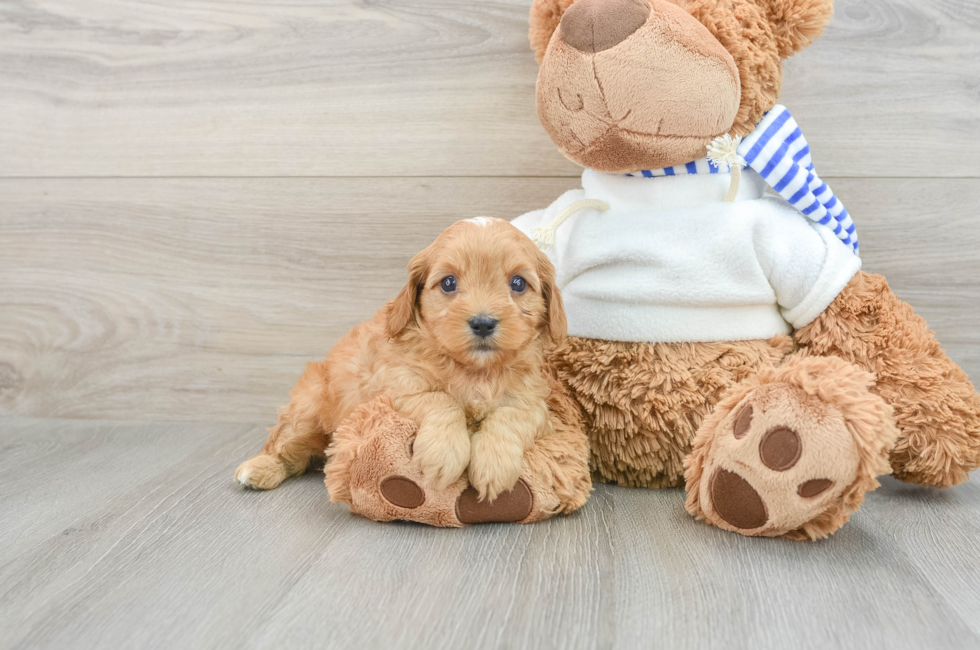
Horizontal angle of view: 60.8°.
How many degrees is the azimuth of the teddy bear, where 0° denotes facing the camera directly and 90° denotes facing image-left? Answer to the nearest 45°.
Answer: approximately 45°

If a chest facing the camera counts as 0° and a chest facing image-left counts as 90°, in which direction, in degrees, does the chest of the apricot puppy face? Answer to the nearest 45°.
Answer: approximately 315°
